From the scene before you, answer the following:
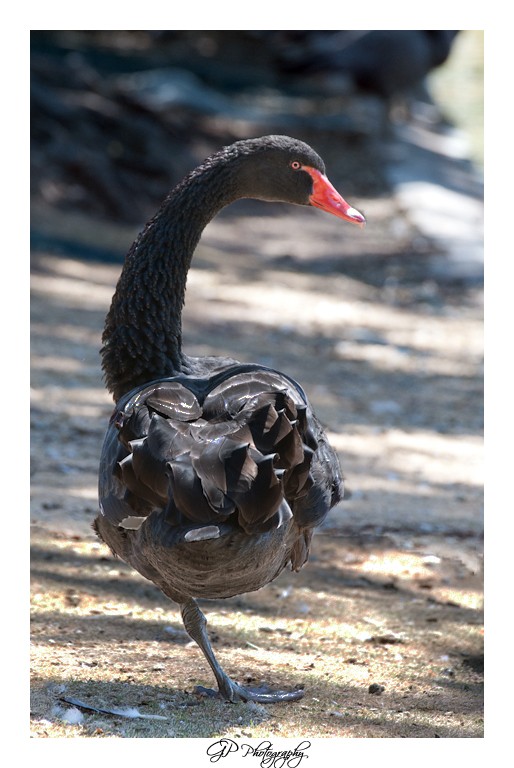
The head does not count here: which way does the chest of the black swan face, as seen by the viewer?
away from the camera
